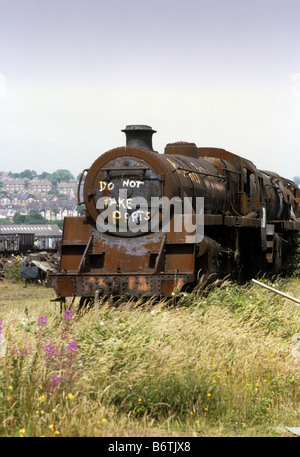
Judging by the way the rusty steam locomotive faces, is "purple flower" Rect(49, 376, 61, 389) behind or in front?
in front

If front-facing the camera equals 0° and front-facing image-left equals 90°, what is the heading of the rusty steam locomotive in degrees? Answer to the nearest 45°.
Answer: approximately 45°

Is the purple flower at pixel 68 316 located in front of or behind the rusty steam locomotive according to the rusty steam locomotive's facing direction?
in front
